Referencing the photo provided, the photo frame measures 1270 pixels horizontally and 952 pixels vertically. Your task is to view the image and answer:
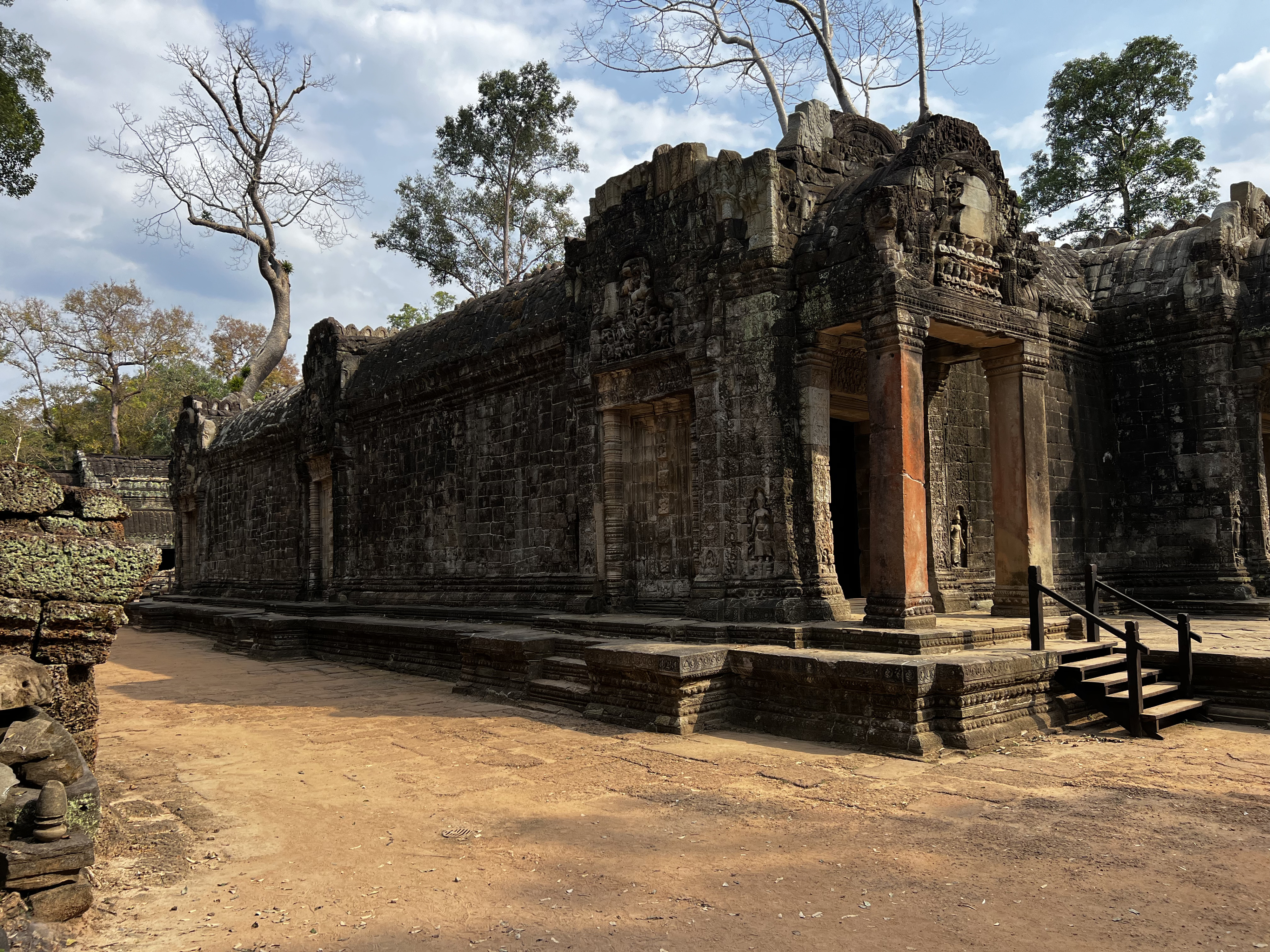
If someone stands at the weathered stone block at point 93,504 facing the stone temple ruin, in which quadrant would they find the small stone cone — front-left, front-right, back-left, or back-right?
back-right

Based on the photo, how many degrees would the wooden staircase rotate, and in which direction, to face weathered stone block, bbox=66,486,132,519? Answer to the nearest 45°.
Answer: approximately 90° to its right

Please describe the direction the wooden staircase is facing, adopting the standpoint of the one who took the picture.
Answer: facing the viewer and to the right of the viewer

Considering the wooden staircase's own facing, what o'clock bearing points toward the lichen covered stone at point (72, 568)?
The lichen covered stone is roughly at 3 o'clock from the wooden staircase.

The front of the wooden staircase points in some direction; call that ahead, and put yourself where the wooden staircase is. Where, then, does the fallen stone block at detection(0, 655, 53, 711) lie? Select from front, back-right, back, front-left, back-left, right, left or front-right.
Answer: right

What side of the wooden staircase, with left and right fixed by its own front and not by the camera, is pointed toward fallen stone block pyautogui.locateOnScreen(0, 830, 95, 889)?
right

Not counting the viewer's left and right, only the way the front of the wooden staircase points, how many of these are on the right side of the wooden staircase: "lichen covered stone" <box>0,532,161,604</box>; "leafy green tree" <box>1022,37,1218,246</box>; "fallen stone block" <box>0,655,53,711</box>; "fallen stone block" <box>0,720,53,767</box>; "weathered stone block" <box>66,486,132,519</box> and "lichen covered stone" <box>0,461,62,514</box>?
5

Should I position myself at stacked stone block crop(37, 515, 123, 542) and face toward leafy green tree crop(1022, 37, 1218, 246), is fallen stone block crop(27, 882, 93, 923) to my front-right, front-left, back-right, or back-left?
back-right

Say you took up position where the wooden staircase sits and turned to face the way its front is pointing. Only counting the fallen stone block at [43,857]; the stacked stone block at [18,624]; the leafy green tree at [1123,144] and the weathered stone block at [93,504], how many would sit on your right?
3

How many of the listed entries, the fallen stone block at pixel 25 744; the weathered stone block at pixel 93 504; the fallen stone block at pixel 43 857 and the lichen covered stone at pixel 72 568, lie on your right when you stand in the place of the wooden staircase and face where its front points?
4

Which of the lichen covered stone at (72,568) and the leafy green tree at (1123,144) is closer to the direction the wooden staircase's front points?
the lichen covered stone

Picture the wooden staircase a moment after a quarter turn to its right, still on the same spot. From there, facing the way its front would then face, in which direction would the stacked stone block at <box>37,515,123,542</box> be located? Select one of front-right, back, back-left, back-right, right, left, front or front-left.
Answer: front

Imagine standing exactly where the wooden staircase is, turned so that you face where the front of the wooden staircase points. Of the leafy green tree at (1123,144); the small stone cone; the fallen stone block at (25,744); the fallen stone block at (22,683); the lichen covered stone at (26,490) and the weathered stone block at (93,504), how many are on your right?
5

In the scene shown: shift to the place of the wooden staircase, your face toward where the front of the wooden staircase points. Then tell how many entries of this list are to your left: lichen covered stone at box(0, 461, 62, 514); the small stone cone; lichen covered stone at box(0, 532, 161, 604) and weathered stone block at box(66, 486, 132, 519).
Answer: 0

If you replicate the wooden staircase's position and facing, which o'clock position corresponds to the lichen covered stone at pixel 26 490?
The lichen covered stone is roughly at 3 o'clock from the wooden staircase.
